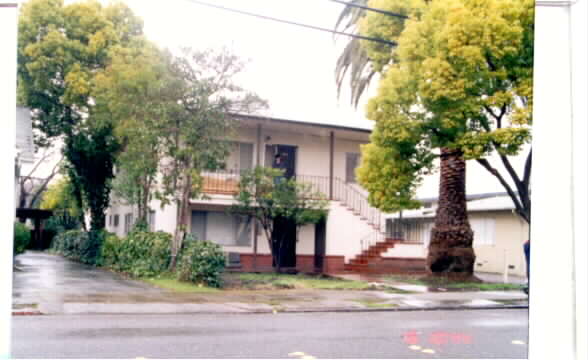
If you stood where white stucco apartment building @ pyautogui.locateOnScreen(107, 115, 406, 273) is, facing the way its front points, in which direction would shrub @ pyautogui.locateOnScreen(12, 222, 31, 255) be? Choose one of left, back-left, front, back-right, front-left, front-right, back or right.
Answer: right

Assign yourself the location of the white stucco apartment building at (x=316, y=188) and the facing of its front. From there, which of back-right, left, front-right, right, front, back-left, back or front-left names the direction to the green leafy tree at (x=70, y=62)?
right

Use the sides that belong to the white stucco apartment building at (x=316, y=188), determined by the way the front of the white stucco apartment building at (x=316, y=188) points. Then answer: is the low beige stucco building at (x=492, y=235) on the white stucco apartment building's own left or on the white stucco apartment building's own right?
on the white stucco apartment building's own left

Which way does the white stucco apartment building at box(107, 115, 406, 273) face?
toward the camera

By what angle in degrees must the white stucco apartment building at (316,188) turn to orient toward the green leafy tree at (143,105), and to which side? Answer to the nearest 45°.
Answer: approximately 45° to its right

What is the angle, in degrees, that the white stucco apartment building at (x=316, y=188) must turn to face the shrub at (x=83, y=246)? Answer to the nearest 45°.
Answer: approximately 135° to its right
